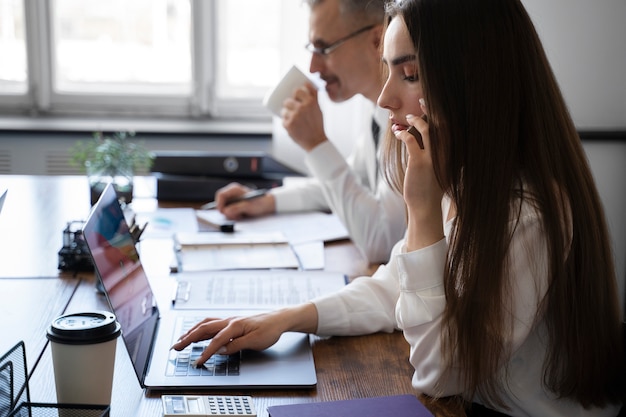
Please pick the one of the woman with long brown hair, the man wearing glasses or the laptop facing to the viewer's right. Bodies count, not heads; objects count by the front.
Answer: the laptop

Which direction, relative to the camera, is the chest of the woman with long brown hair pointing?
to the viewer's left

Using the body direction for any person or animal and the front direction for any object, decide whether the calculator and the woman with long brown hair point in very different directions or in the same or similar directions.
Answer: very different directions

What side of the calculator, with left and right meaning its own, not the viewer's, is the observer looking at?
right

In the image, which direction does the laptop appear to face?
to the viewer's right

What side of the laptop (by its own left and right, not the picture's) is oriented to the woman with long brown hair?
front

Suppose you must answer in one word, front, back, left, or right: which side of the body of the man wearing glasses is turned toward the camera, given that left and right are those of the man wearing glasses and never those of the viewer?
left

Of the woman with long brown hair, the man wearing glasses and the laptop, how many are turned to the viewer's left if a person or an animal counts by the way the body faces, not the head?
2

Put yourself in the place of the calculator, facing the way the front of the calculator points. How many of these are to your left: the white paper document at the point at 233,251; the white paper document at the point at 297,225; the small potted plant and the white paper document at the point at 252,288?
4

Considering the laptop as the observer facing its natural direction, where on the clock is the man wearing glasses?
The man wearing glasses is roughly at 10 o'clock from the laptop.
